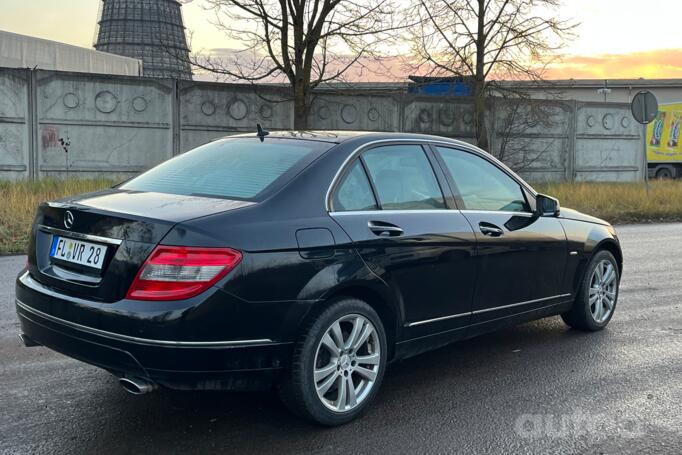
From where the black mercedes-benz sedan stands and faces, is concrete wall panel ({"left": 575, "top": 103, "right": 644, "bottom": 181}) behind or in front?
in front

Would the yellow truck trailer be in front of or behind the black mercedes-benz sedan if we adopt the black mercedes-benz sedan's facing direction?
in front

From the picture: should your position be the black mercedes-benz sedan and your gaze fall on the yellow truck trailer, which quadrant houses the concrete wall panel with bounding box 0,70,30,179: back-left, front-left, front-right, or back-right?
front-left

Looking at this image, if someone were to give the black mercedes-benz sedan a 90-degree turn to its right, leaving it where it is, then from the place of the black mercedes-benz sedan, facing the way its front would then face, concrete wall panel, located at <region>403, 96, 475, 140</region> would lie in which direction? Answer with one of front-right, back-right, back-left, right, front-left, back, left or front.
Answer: back-left

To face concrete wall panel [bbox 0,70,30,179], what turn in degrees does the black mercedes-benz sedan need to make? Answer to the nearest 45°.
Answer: approximately 90° to its left

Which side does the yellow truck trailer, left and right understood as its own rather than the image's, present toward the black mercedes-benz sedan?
right

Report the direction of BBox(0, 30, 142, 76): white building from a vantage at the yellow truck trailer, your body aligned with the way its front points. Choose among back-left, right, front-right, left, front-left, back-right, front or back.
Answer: back

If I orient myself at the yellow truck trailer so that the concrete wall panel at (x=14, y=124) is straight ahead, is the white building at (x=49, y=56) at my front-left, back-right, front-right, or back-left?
front-right

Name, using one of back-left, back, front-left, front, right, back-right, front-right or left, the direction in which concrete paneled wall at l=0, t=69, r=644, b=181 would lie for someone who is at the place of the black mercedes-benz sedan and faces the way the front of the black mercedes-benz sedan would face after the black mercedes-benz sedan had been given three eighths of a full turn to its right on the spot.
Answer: back

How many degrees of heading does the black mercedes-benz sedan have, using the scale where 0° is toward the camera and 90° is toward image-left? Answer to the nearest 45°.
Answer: approximately 225°

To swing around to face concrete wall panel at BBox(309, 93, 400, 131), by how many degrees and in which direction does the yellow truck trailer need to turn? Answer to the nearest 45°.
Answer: approximately 135° to its right

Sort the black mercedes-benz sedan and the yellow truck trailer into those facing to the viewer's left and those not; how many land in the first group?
0

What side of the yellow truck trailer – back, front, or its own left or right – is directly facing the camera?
right

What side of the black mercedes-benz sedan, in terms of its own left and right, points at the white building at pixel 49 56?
left

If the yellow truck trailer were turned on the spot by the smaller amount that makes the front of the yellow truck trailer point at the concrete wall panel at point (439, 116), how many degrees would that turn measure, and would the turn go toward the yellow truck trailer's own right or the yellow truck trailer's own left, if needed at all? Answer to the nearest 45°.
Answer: approximately 135° to the yellow truck trailer's own right
